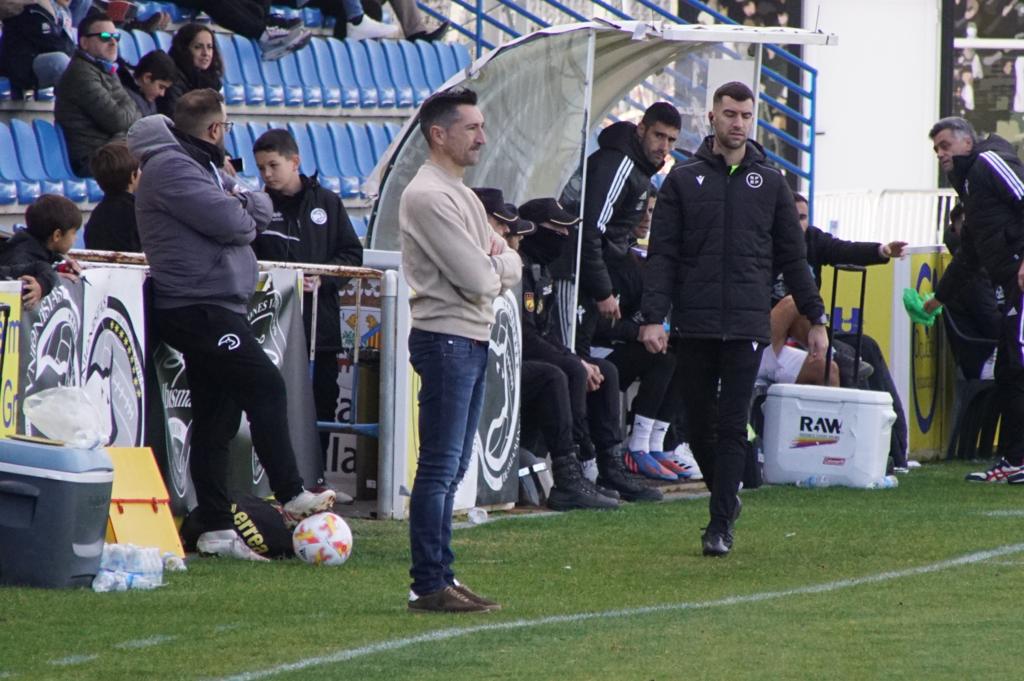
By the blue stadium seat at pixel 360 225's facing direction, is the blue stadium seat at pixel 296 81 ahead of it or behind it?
behind

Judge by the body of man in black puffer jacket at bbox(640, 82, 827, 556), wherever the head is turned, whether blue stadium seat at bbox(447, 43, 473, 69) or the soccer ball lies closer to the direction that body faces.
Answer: the soccer ball

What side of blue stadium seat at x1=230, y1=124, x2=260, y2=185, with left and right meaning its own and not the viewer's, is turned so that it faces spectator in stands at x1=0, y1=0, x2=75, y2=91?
right
